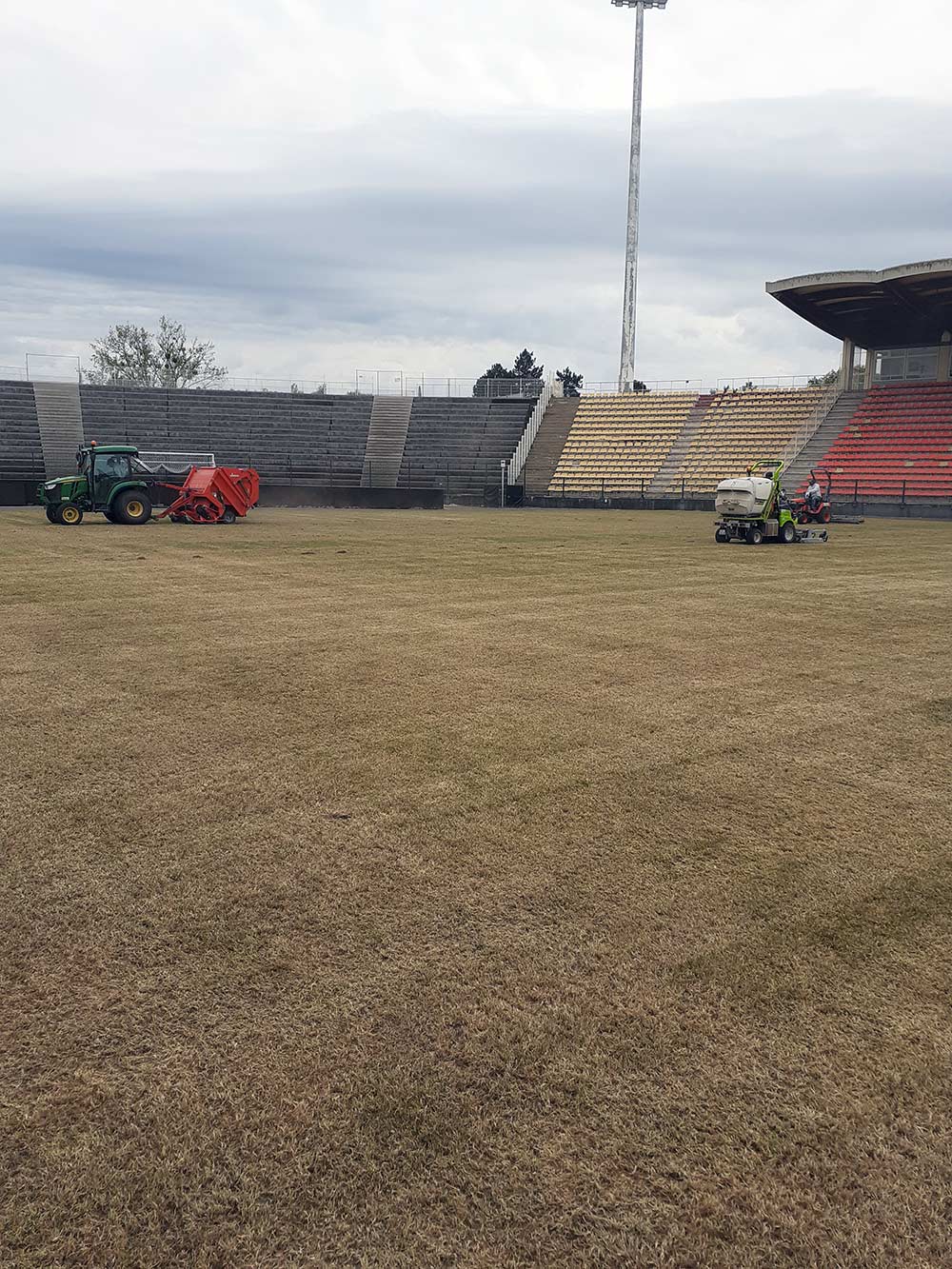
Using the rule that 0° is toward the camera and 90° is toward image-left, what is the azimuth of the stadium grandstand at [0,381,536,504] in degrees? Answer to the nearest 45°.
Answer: approximately 0°

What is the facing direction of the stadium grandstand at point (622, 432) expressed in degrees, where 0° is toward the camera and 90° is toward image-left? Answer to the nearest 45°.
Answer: approximately 0°

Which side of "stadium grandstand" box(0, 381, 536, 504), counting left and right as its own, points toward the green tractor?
front

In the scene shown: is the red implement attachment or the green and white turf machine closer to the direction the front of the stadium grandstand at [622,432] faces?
the green and white turf machine

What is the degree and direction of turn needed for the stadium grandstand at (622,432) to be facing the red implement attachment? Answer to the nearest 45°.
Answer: approximately 45° to its right

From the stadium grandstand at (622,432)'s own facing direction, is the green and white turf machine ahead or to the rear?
ahead
